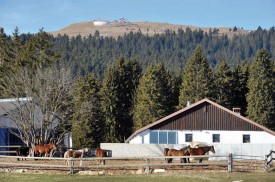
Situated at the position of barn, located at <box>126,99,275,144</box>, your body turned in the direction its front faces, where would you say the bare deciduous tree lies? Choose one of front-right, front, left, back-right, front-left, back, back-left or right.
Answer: front-right

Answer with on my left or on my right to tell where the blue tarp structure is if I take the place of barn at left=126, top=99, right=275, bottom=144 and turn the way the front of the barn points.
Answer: on my right

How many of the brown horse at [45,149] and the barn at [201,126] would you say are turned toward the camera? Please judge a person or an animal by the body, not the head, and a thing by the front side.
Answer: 1

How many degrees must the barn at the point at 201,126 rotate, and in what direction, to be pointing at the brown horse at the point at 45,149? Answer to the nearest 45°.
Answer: approximately 45° to its right
